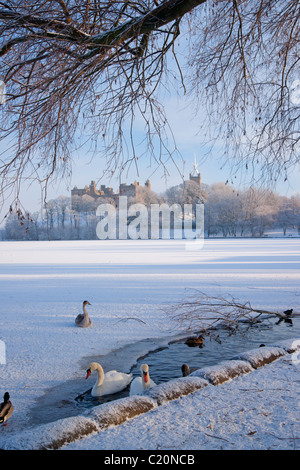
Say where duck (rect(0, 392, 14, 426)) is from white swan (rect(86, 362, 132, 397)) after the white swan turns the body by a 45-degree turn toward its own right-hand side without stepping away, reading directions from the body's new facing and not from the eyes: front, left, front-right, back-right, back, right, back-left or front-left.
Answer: left

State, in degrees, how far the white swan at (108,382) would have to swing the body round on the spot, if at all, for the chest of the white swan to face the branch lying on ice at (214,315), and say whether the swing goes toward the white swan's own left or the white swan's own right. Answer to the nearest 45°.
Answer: approximately 135° to the white swan's own right

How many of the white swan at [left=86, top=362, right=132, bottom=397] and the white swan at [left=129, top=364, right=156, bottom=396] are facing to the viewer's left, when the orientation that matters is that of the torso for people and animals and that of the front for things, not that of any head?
1

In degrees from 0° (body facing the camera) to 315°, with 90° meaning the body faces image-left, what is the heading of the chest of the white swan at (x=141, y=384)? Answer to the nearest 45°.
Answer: approximately 315°

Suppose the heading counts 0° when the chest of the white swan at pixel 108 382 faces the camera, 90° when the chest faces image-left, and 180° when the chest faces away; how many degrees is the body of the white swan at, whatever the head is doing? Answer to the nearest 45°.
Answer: approximately 90°
